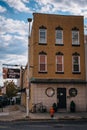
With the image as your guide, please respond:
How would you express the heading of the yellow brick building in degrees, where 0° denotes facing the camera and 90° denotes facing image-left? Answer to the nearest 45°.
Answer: approximately 0°
